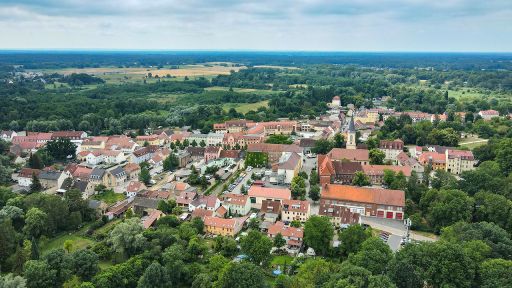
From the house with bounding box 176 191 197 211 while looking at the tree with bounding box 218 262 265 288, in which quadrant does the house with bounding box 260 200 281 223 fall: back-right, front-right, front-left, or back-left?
front-left

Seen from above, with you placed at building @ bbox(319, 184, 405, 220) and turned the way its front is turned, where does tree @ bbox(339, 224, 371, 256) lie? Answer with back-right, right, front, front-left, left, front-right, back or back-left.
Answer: front

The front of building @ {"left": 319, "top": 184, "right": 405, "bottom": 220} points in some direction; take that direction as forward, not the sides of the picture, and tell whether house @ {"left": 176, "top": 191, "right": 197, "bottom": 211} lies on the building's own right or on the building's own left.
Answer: on the building's own right

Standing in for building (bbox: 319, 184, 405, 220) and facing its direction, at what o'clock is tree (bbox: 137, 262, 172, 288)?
The tree is roughly at 1 o'clock from the building.

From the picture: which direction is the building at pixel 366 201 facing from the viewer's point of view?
toward the camera

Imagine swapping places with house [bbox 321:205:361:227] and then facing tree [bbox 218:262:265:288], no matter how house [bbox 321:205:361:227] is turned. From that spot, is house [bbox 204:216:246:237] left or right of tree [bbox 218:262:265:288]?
right

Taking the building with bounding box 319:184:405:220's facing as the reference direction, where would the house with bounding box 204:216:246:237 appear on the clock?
The house is roughly at 2 o'clock from the building.

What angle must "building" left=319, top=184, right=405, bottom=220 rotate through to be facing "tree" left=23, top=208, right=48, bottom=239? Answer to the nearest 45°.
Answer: approximately 45° to its right

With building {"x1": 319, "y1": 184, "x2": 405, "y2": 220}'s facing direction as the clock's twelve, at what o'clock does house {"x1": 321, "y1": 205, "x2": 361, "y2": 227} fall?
The house is roughly at 1 o'clock from the building.

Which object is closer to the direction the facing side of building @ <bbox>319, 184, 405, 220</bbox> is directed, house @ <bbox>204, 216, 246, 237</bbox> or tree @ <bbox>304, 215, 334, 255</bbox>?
the tree

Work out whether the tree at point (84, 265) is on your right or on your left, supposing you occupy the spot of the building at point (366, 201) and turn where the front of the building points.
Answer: on your right

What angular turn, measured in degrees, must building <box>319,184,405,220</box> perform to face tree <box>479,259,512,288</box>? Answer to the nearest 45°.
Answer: approximately 45° to its left

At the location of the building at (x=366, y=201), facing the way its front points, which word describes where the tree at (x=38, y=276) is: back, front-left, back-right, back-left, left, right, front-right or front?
front-right

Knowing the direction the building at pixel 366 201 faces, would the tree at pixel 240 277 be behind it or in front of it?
in front

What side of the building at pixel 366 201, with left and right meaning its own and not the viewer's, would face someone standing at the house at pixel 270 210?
right

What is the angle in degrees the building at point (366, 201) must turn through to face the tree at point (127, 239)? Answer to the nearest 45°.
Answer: approximately 45° to its right

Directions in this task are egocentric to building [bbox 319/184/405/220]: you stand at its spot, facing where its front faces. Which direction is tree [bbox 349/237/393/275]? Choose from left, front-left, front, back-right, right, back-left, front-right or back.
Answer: front
